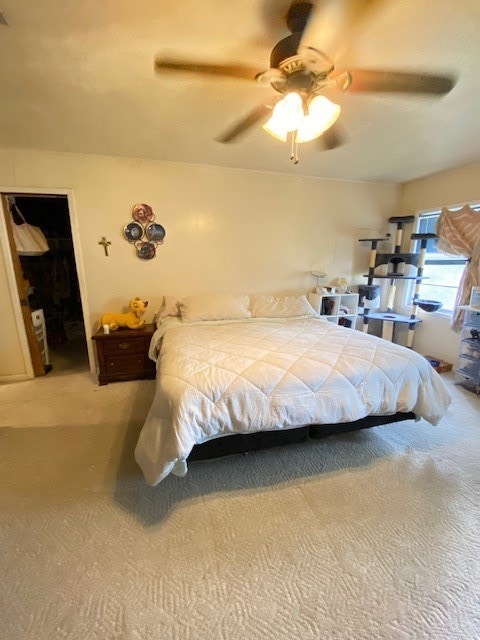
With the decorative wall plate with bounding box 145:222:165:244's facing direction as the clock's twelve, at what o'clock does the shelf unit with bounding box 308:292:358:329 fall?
The shelf unit is roughly at 9 o'clock from the decorative wall plate.

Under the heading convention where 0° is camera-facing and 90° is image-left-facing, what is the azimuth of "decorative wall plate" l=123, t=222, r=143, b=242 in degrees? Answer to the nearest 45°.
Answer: approximately 0°

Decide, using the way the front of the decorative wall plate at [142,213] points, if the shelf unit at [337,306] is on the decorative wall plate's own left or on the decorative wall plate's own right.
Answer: on the decorative wall plate's own left

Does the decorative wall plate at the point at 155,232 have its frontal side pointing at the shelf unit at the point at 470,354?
no

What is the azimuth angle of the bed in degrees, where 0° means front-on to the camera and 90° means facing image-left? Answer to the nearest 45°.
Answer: approximately 315°

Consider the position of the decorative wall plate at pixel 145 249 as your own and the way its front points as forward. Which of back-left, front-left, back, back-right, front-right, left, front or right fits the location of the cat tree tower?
left

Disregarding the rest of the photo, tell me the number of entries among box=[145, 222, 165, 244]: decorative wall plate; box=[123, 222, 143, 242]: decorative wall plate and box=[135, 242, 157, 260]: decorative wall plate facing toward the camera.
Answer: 3

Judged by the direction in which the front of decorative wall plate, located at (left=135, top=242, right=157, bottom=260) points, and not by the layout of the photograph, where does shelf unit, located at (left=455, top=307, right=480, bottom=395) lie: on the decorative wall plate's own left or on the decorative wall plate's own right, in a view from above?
on the decorative wall plate's own left

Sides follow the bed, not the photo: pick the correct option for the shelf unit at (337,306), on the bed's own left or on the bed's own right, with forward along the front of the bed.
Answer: on the bed's own left

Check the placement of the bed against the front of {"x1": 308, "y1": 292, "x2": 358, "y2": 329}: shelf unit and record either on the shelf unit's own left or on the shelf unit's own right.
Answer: on the shelf unit's own right

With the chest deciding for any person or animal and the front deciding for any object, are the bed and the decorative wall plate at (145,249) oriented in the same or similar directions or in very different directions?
same or similar directions

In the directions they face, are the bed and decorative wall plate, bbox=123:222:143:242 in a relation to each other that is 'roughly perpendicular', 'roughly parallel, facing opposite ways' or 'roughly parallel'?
roughly parallel

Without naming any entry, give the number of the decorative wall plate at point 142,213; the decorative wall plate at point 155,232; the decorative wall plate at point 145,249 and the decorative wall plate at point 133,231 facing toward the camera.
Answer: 4

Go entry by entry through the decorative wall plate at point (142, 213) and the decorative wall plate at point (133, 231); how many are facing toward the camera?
2

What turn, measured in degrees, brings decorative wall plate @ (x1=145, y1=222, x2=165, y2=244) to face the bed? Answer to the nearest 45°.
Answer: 0° — it already faces it

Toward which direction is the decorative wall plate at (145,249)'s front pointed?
toward the camera

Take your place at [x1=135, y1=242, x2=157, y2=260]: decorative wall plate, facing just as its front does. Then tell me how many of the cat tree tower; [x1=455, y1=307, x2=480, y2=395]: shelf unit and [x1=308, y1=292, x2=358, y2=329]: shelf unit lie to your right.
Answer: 0

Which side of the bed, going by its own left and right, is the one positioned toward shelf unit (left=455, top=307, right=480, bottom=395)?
left
